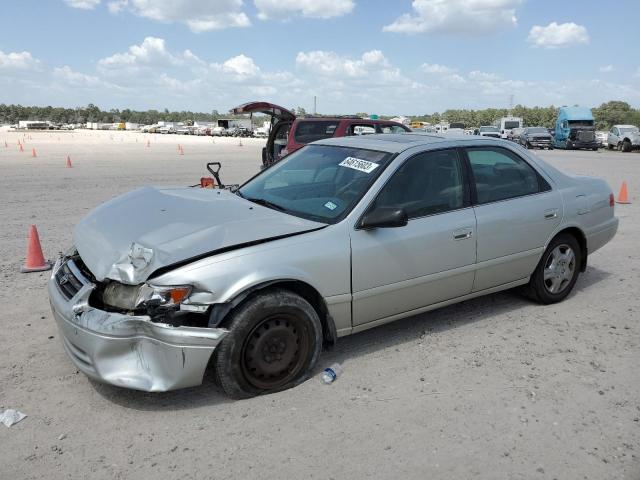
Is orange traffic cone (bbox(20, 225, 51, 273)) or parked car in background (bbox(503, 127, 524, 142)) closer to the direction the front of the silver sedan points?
the orange traffic cone

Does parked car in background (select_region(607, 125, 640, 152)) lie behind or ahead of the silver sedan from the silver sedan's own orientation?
behind

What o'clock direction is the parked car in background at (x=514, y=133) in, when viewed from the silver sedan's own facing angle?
The parked car in background is roughly at 5 o'clock from the silver sedan.

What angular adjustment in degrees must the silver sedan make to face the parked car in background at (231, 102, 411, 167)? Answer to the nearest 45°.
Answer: approximately 135° to its right

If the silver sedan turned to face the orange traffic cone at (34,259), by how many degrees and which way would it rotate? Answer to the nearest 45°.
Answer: approximately 90° to its right

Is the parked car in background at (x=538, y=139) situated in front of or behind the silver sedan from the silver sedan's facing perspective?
behind

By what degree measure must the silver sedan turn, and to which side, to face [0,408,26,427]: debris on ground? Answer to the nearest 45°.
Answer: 0° — it already faces it

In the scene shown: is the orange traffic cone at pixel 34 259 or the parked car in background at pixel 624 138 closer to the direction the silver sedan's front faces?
the orange traffic cone
